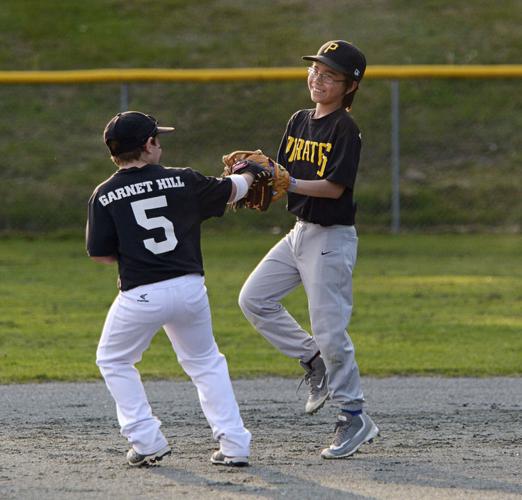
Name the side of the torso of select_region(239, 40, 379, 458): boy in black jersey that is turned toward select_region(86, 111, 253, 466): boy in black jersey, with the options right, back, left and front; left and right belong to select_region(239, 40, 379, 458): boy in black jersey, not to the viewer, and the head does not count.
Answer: front

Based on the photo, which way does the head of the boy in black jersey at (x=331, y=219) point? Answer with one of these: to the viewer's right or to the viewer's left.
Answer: to the viewer's left

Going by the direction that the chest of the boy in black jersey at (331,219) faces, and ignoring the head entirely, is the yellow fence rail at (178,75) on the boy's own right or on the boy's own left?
on the boy's own right

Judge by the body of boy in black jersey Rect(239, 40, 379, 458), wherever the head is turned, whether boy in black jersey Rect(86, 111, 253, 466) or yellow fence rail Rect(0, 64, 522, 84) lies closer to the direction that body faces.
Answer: the boy in black jersey

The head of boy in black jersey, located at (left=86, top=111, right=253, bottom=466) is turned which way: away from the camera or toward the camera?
away from the camera

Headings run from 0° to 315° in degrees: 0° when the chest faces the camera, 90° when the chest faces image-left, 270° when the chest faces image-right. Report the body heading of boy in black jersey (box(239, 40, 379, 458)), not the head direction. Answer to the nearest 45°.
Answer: approximately 45°

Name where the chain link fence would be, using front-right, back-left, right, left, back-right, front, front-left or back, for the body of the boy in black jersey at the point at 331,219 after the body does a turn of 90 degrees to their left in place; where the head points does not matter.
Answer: back-left
